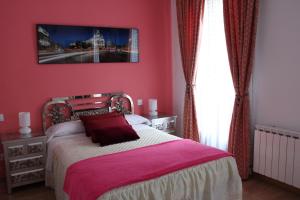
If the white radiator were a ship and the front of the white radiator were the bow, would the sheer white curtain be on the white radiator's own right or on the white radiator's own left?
on the white radiator's own right

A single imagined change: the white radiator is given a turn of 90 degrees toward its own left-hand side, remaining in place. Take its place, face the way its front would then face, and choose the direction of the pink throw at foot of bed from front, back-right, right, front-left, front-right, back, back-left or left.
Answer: right

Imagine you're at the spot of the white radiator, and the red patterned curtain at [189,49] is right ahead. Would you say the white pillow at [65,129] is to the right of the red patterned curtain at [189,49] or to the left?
left

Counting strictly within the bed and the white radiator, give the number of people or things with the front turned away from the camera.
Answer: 0

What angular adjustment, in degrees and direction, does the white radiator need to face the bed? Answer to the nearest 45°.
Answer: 0° — it already faces it

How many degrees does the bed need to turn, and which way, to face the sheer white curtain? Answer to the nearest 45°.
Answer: approximately 90° to its left

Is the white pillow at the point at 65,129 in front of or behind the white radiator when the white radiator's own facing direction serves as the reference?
in front

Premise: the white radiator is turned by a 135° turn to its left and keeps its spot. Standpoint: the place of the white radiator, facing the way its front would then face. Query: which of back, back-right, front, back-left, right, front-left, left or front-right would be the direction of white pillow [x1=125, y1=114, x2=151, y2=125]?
back

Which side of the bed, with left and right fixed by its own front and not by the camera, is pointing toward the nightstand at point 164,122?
left

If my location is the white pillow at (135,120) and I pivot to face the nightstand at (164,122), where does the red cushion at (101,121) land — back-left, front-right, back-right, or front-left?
back-right

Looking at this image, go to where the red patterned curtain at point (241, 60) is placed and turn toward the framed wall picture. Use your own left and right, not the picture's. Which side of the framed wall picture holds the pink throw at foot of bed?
left

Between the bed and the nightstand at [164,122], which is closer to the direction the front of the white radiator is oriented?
the bed

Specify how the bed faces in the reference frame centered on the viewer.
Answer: facing the viewer and to the right of the viewer

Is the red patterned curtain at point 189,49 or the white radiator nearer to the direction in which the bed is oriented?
the white radiator

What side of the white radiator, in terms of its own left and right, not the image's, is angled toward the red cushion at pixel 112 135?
front
